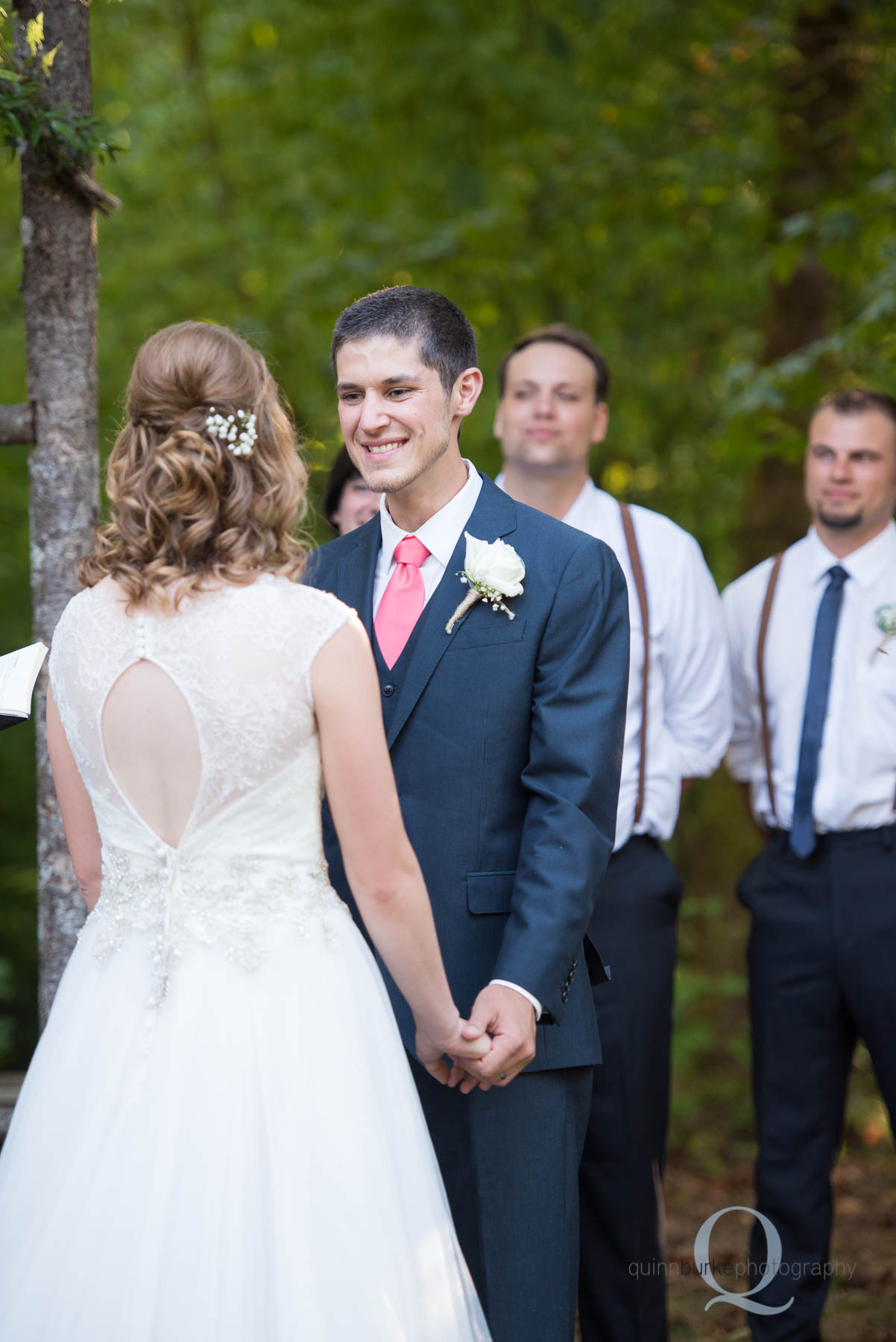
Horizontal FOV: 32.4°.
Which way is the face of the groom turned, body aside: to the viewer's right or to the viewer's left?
to the viewer's left

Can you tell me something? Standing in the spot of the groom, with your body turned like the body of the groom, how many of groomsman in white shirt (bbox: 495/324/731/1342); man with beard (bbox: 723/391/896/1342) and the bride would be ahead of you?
1

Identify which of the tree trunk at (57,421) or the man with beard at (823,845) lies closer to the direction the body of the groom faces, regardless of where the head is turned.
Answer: the tree trunk

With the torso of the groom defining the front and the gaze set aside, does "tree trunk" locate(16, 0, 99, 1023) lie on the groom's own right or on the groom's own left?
on the groom's own right

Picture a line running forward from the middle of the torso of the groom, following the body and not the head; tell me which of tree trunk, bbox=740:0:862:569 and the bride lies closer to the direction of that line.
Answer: the bride

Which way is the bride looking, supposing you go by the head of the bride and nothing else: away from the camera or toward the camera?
away from the camera

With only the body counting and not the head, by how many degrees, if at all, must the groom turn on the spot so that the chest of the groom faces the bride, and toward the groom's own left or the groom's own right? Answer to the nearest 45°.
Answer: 0° — they already face them

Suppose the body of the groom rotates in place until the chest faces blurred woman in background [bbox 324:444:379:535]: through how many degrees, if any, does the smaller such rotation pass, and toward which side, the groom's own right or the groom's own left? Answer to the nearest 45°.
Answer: approximately 135° to the groom's own right

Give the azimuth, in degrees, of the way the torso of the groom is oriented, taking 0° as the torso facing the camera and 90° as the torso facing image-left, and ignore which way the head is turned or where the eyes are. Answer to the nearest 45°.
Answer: approximately 45°

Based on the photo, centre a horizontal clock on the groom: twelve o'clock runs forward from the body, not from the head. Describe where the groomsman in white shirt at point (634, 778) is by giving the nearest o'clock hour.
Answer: The groomsman in white shirt is roughly at 5 o'clock from the groom.

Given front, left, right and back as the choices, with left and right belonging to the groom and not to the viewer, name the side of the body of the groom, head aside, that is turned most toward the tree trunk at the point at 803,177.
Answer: back

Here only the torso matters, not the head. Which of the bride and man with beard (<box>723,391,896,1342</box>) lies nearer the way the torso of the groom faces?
the bride

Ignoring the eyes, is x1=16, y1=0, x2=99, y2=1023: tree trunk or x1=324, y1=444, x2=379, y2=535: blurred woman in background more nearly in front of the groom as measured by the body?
the tree trunk
